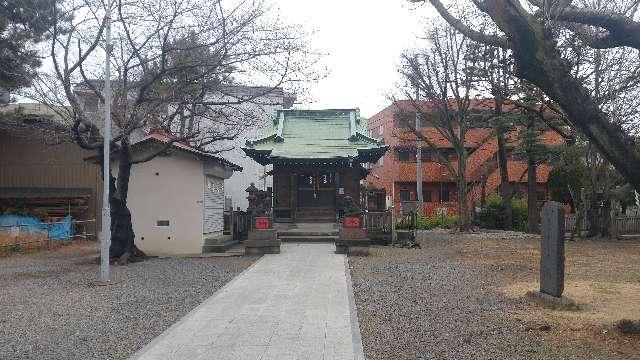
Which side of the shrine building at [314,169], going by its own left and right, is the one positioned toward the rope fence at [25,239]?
right

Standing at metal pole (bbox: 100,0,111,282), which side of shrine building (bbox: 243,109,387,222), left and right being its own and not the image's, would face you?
front

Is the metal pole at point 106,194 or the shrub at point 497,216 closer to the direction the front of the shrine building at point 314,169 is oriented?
the metal pole

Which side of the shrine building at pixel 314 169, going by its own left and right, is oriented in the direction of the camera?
front

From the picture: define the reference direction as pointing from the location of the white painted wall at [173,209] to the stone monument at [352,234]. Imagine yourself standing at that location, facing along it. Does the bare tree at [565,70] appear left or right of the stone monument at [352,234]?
right

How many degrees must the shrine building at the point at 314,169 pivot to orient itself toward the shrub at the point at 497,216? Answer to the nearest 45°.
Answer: approximately 135° to its left

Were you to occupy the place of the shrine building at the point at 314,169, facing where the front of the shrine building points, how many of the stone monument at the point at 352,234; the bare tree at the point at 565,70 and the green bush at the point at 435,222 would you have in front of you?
2

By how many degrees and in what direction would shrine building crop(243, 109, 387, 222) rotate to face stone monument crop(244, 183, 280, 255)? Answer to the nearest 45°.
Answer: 0° — it already faces it

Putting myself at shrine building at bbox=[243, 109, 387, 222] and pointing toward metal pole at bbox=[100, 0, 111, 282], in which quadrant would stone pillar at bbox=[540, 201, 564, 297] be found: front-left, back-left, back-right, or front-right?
front-left

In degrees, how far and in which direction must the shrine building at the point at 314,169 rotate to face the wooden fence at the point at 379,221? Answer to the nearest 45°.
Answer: approximately 45° to its left

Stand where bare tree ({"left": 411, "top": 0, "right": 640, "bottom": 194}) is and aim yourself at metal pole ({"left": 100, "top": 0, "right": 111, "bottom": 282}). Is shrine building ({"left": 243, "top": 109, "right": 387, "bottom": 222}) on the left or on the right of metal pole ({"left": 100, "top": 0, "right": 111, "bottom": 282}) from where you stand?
right

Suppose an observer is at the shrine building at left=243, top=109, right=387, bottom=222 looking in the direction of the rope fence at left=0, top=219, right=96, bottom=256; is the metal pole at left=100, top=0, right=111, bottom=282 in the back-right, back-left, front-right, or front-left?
front-left

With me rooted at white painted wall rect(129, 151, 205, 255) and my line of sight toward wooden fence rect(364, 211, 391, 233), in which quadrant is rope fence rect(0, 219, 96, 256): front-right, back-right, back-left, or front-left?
back-left

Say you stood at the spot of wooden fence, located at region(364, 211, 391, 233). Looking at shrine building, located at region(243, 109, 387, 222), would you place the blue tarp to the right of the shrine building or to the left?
left
